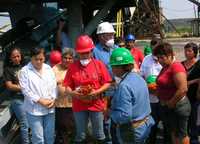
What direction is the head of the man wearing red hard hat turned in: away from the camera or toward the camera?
toward the camera

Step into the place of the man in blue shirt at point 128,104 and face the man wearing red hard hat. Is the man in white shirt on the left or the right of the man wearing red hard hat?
right

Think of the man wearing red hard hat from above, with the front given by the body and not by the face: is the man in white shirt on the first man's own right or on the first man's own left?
on the first man's own left

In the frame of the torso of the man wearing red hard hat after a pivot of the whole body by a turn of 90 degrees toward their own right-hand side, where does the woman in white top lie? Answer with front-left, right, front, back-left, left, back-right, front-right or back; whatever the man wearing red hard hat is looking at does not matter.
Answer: front

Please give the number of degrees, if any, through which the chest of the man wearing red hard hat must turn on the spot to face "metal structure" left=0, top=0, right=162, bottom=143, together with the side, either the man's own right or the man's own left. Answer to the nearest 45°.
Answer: approximately 180°

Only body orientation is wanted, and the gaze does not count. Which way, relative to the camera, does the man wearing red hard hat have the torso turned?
toward the camera

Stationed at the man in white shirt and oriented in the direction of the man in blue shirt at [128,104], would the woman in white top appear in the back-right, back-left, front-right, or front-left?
front-right

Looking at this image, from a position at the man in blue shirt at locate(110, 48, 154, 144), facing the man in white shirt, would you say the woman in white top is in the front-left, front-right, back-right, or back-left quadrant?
front-left
